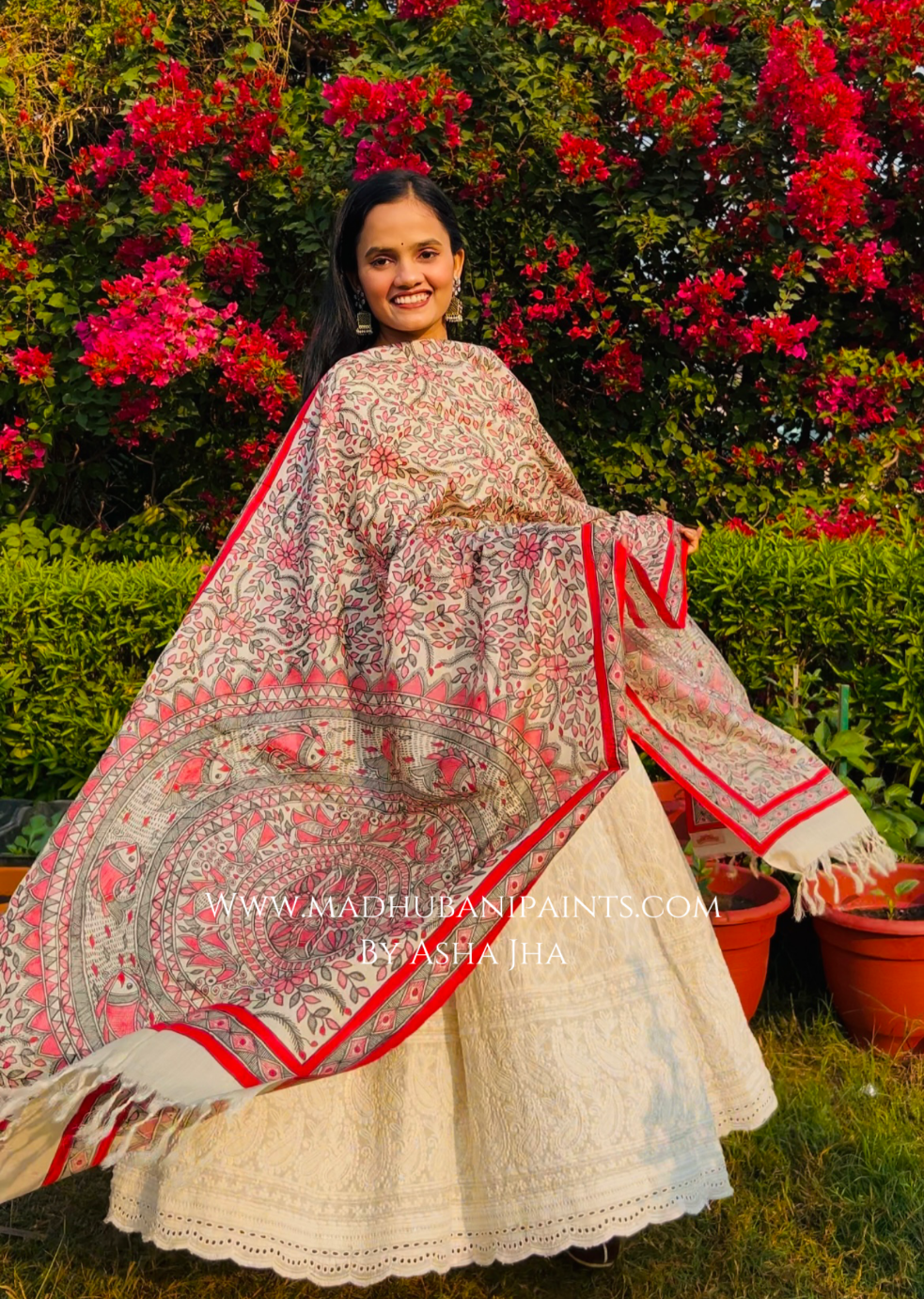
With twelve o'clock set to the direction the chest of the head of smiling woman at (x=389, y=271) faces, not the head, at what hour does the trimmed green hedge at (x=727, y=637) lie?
The trimmed green hedge is roughly at 8 o'clock from the head of smiling woman.

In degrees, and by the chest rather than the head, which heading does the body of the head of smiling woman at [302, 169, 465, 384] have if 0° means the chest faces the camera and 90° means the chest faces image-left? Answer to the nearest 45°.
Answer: approximately 0°

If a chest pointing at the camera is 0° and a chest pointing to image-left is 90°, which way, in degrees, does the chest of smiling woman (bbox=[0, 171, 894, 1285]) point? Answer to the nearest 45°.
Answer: approximately 0°

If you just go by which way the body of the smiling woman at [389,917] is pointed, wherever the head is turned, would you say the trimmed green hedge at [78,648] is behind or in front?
behind

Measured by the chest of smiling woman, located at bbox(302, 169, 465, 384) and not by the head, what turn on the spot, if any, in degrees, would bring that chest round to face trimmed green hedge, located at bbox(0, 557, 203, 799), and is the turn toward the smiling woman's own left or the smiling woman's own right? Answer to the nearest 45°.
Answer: approximately 135° to the smiling woman's own right

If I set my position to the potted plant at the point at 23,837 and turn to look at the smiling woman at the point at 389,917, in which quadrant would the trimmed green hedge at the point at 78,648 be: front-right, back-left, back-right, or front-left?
back-left
